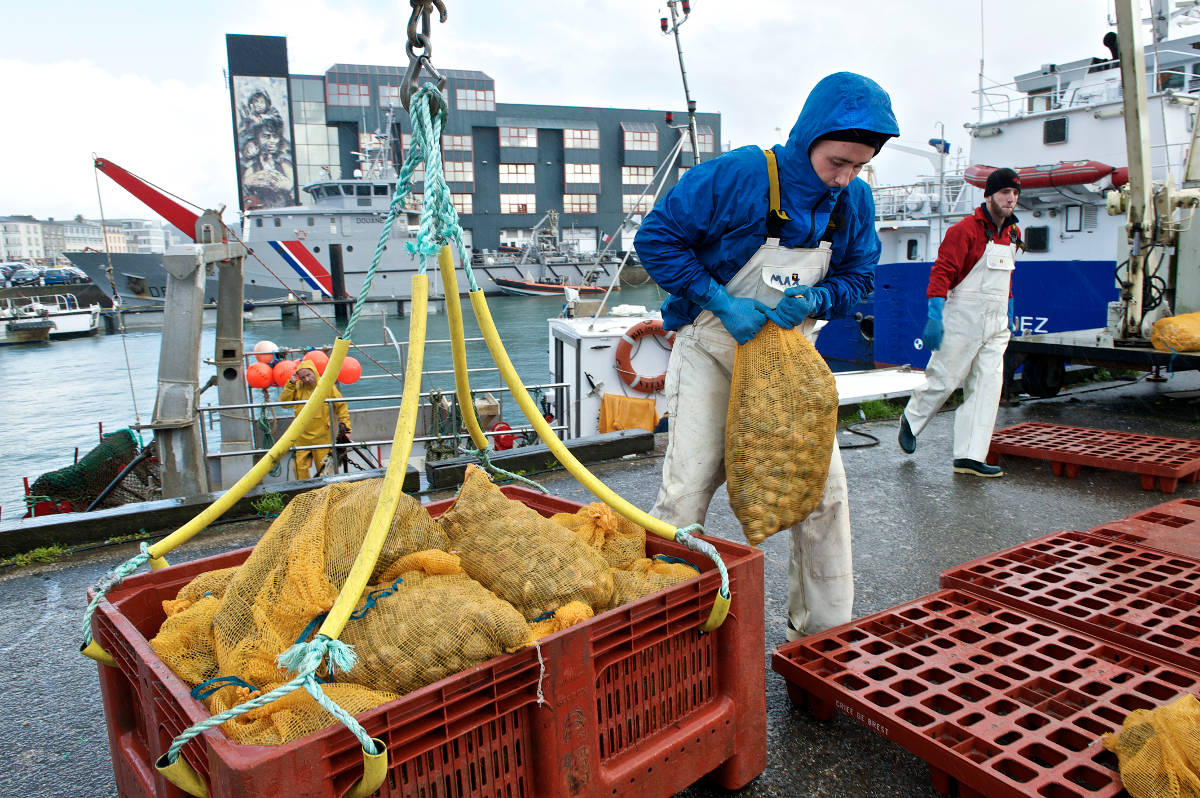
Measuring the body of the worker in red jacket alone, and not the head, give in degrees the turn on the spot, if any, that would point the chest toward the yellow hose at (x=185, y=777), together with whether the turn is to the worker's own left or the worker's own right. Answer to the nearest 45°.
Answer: approximately 45° to the worker's own right

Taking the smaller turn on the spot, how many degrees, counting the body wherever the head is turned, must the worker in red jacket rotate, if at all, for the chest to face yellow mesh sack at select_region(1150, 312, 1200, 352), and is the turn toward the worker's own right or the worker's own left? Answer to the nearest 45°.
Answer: approximately 90° to the worker's own left

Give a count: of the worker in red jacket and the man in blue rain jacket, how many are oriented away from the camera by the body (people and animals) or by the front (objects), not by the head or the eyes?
0

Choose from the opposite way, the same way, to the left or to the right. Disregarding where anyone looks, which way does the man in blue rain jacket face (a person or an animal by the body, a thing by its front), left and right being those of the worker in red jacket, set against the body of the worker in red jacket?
the same way

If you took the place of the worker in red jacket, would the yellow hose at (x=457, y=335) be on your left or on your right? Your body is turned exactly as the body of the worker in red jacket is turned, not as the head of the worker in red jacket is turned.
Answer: on your right

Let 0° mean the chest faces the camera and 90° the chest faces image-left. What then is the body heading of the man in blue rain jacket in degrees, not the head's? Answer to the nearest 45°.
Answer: approximately 315°

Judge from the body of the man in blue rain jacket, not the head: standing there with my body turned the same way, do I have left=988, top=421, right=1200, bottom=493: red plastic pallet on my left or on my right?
on my left

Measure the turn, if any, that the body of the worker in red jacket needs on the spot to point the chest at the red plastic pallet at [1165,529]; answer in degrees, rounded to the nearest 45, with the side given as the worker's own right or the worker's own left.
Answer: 0° — they already face it

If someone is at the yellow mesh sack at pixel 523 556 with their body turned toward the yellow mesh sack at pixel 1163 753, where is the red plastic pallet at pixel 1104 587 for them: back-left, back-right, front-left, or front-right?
front-left

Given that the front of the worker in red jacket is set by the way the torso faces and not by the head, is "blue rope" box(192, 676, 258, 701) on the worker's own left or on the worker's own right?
on the worker's own right

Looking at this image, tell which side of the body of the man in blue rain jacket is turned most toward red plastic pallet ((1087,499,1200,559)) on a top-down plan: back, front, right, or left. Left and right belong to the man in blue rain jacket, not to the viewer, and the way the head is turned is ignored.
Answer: left
